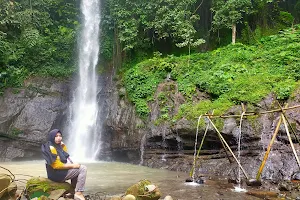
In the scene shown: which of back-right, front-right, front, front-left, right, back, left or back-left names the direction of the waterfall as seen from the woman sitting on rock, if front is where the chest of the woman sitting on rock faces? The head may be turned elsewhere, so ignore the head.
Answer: back-left

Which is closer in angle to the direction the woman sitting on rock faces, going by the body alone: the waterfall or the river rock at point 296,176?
the river rock

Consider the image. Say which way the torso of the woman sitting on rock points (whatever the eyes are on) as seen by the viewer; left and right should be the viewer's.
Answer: facing the viewer and to the right of the viewer

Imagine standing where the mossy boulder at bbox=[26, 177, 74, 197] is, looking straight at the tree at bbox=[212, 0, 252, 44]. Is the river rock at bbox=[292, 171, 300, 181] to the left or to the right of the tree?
right

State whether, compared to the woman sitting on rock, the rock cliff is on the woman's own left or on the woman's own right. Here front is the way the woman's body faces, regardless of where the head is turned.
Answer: on the woman's own left

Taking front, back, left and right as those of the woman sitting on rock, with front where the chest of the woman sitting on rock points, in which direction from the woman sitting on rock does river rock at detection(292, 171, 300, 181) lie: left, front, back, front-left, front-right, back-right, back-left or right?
front-left

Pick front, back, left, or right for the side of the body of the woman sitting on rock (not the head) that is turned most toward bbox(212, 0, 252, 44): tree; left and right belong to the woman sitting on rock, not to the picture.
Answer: left

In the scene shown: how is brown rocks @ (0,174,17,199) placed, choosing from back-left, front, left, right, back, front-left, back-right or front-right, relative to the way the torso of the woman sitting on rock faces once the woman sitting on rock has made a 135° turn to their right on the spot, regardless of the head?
front

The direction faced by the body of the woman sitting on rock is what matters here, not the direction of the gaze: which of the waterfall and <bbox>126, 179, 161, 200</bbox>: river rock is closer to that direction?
the river rock
